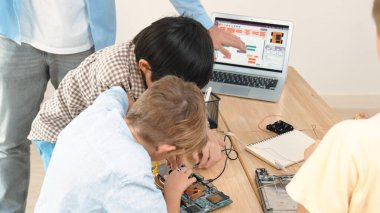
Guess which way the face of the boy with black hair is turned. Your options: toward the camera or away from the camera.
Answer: away from the camera

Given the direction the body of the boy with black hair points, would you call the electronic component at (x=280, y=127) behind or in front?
in front

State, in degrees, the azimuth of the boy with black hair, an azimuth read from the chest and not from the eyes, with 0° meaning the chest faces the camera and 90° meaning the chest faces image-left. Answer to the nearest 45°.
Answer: approximately 270°

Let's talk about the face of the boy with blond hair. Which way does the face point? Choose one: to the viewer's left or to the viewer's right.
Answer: to the viewer's right

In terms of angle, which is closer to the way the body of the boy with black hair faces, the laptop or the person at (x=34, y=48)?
the laptop
